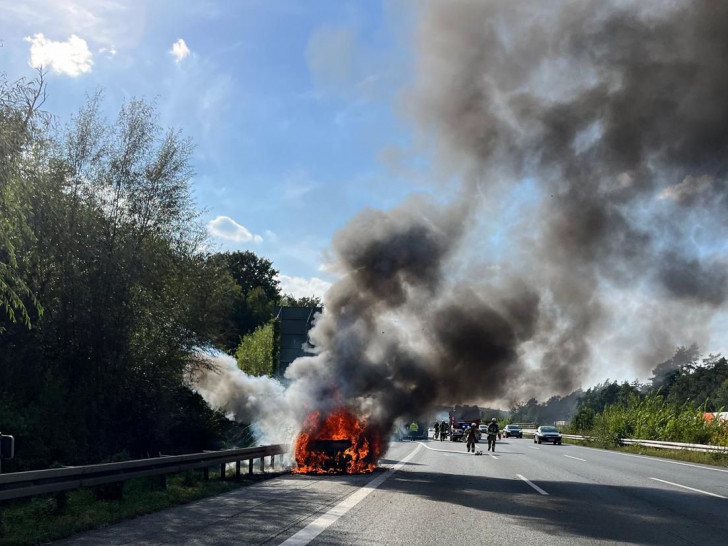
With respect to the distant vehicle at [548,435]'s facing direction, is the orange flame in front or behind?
in front

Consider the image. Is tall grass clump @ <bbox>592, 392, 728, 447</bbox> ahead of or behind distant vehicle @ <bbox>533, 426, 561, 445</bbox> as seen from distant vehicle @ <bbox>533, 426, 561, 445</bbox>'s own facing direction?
ahead

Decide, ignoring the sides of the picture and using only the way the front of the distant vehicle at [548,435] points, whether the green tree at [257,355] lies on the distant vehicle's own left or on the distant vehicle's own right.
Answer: on the distant vehicle's own right

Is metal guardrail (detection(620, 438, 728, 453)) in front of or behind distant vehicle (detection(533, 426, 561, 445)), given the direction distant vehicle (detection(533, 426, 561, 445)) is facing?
in front

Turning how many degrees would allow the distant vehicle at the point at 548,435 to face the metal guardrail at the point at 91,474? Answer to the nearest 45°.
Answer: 0° — it already faces it

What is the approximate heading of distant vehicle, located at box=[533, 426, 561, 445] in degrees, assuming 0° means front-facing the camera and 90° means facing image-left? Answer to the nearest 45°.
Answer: approximately 0°

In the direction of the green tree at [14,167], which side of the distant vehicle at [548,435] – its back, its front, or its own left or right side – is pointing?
front
